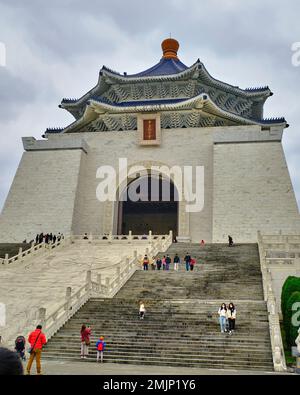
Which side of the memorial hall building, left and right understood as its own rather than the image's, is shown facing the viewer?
front

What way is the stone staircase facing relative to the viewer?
toward the camera

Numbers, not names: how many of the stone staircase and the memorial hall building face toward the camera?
2
